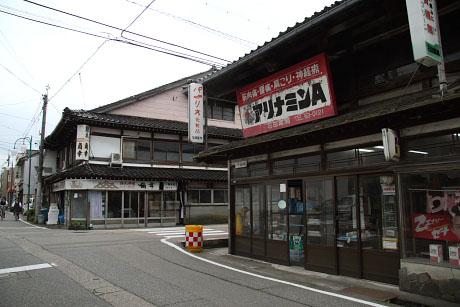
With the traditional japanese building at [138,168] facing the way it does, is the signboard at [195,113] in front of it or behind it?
in front

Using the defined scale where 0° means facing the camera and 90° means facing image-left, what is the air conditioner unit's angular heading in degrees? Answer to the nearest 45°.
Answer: approximately 0°

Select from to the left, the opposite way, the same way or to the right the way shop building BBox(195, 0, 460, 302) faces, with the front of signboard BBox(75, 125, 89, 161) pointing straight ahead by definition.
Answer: to the right

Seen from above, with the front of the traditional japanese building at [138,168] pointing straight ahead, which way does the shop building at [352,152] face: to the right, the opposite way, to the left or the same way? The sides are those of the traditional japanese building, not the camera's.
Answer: to the right

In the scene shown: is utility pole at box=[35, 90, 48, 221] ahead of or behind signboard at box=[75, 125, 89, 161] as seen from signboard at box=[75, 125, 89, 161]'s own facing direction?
behind

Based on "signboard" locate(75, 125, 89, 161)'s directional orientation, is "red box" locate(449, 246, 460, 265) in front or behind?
in front

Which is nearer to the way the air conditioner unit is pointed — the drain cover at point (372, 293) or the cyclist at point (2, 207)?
the drain cover

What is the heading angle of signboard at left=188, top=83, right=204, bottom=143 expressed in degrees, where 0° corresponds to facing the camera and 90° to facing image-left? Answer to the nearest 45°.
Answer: approximately 0°

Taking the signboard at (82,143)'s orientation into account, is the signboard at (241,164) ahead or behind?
ahead

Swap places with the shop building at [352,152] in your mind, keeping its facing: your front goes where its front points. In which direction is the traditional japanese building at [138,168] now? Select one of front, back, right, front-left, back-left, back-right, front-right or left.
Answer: right
